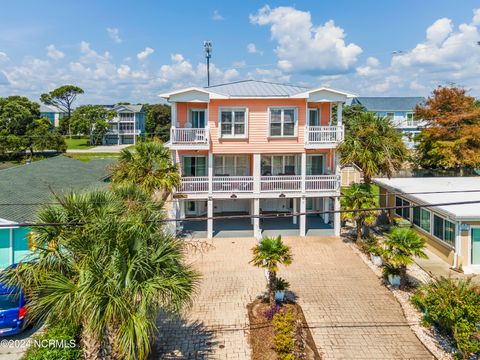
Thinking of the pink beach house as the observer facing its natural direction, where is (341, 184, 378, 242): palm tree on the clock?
The palm tree is roughly at 10 o'clock from the pink beach house.

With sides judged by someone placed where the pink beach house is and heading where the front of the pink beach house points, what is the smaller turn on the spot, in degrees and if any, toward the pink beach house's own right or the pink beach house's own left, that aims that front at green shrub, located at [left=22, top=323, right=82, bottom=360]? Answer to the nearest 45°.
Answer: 0° — it already faces it

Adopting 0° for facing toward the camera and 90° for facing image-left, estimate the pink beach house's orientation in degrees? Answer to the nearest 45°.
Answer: approximately 0°

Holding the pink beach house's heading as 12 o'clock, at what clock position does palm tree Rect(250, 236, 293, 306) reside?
The palm tree is roughly at 12 o'clock from the pink beach house.

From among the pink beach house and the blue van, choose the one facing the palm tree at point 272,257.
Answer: the pink beach house
